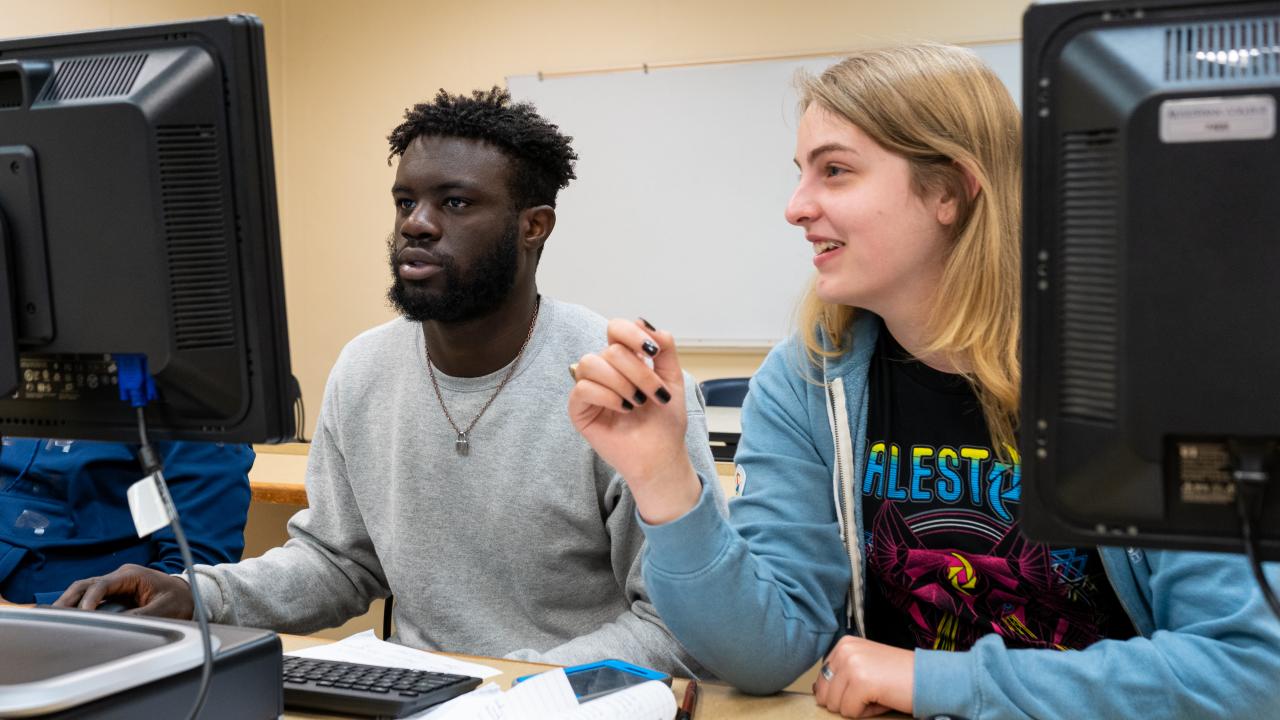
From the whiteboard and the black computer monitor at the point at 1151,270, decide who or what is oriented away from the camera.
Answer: the black computer monitor

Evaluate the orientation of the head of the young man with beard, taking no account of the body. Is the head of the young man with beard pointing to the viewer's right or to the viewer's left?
to the viewer's left

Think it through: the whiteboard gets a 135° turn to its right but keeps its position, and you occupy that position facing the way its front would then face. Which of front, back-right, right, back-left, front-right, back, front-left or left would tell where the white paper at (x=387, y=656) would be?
back-left

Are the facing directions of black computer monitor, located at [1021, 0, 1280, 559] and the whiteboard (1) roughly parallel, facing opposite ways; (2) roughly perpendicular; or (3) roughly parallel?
roughly parallel, facing opposite ways

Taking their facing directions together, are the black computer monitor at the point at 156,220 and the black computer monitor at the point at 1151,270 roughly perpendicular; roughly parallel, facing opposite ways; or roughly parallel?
roughly parallel

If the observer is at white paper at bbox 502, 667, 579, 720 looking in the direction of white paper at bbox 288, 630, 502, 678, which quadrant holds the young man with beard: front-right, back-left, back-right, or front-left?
front-right

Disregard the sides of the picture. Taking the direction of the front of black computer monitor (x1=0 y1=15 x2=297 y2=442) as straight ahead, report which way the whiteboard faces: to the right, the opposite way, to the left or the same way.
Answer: the opposite way

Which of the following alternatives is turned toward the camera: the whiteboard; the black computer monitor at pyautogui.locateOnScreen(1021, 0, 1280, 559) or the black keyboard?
the whiteboard

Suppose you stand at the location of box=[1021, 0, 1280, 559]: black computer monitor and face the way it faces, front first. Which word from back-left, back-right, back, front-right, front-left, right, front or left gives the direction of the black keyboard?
left

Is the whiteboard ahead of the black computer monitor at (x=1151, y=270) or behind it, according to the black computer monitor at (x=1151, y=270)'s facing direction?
ahead

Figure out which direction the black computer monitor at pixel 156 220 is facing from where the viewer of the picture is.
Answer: facing away from the viewer and to the right of the viewer

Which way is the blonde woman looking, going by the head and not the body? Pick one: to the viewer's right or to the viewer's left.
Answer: to the viewer's left

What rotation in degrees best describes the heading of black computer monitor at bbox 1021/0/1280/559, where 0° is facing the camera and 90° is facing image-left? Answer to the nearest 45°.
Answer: approximately 180°

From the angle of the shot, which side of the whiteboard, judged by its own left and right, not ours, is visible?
front

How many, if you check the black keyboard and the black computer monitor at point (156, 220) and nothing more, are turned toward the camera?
0

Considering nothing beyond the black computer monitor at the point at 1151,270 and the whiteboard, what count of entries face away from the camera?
1

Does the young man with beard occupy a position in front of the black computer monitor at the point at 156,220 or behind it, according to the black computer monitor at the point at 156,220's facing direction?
in front
